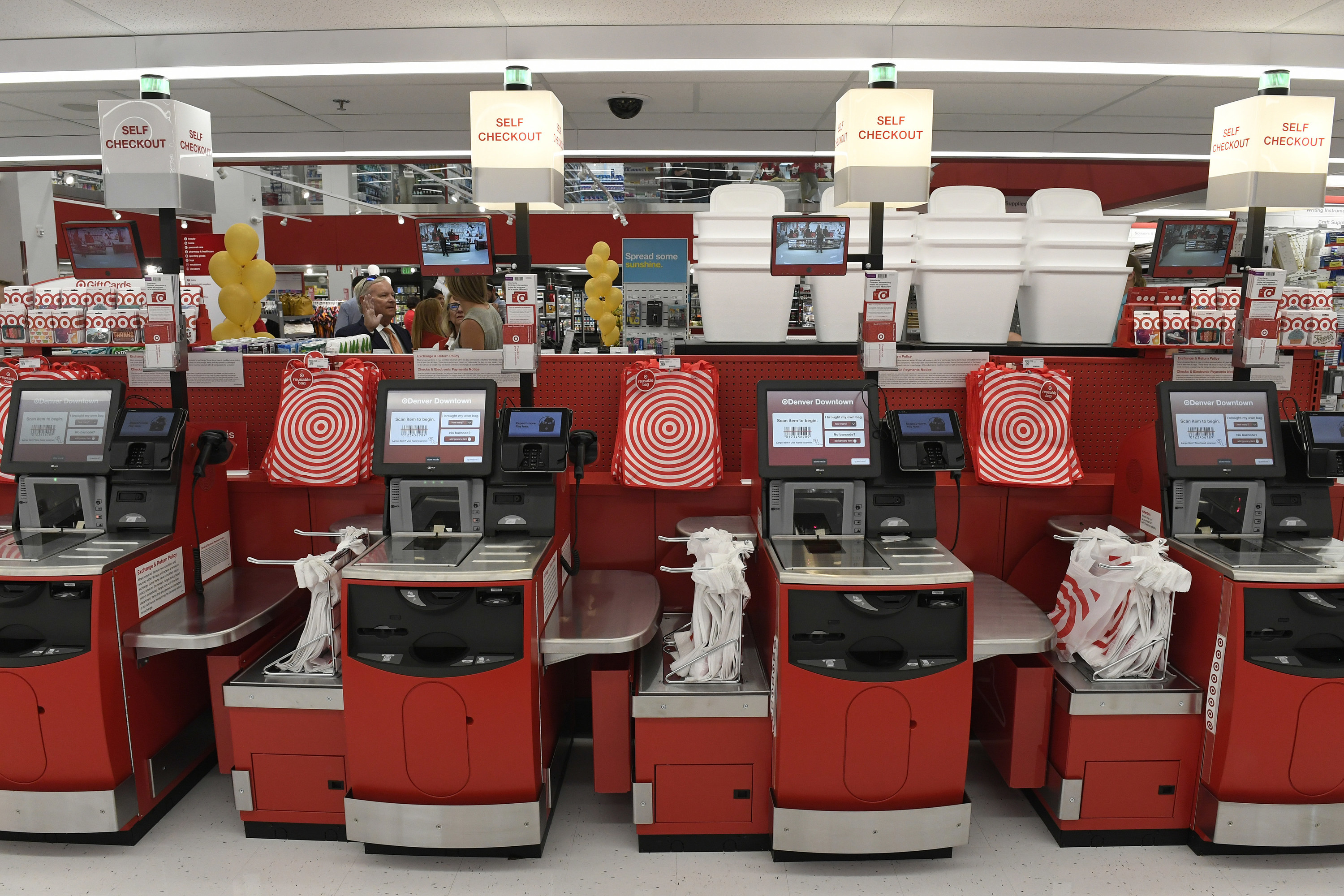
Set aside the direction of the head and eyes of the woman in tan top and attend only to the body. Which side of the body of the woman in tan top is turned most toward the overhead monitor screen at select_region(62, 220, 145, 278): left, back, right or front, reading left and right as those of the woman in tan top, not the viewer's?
left

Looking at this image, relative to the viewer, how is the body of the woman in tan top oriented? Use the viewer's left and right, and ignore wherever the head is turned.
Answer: facing away from the viewer and to the left of the viewer

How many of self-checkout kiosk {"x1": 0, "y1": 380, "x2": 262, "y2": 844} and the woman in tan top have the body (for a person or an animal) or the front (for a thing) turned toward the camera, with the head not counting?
1

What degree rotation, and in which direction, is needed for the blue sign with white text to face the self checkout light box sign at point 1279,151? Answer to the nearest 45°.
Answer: approximately 45° to its left

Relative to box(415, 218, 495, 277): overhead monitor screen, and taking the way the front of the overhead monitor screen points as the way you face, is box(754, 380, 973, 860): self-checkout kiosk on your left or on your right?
on your left

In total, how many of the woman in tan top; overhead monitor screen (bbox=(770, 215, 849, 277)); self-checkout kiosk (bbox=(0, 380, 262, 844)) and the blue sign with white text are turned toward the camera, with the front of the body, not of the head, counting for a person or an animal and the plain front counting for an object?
3

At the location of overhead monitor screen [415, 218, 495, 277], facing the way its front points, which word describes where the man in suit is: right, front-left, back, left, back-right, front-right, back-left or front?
back

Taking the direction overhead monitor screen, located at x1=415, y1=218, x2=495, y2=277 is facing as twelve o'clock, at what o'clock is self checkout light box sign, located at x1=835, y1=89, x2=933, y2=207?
The self checkout light box sign is roughly at 9 o'clock from the overhead monitor screen.

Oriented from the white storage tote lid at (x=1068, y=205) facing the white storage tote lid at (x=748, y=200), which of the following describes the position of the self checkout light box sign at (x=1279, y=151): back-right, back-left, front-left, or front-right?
back-left
